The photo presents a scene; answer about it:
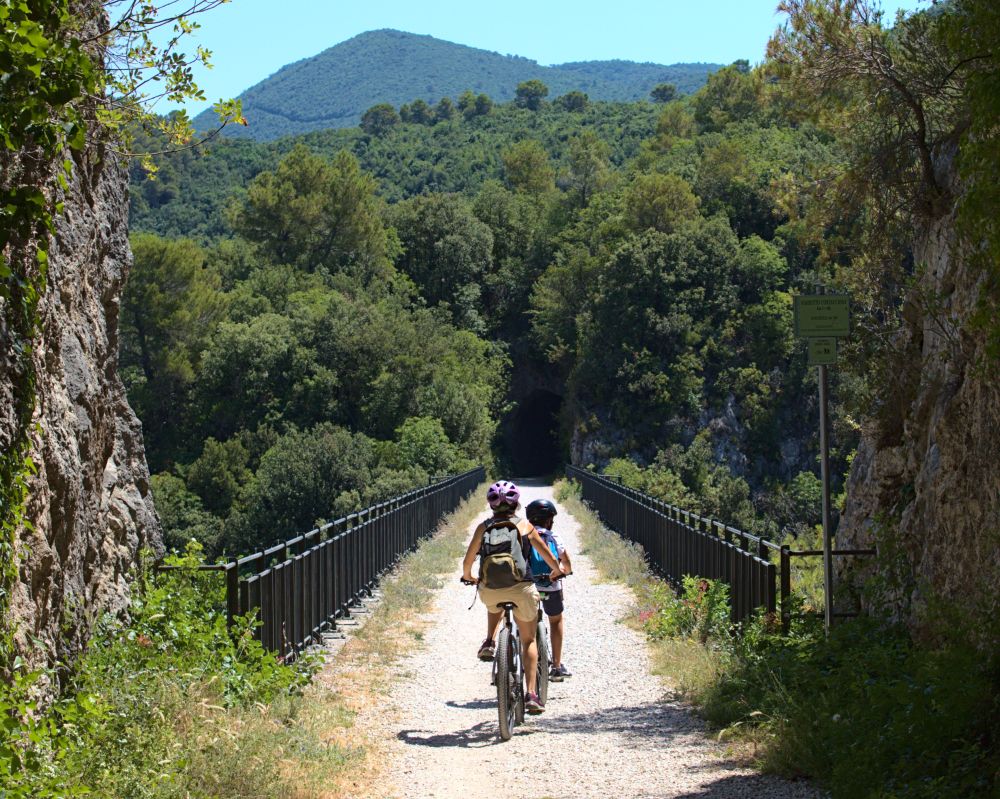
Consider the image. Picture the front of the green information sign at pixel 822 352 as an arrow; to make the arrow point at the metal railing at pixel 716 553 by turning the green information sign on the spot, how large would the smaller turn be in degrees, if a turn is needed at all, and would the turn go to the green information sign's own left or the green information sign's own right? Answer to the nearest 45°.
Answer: approximately 180°

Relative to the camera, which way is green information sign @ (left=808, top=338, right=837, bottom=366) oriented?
toward the camera

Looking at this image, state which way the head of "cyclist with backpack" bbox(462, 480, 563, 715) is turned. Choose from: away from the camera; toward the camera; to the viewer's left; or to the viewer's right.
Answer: away from the camera

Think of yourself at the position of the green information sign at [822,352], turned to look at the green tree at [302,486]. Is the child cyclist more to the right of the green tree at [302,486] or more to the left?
left

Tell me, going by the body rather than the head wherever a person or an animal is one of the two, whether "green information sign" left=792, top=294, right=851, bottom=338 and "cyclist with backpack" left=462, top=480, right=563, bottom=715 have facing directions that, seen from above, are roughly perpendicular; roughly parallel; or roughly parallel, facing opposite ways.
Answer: roughly parallel, facing opposite ways

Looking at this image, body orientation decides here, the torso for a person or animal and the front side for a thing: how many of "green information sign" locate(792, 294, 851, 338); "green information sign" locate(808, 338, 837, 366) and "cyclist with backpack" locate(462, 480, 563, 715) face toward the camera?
2

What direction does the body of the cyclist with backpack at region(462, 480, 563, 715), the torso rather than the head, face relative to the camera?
away from the camera

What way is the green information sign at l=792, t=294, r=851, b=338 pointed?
toward the camera

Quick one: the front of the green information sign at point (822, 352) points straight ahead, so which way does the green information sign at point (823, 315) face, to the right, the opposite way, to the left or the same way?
the same way

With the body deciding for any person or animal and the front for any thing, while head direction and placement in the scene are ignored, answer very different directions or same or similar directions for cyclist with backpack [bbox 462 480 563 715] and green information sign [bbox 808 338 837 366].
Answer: very different directions

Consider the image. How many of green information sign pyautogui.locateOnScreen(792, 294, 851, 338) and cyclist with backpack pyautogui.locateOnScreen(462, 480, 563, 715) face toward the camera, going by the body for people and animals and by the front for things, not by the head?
1

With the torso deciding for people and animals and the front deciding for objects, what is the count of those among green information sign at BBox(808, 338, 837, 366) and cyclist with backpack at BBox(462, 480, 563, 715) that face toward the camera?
1
